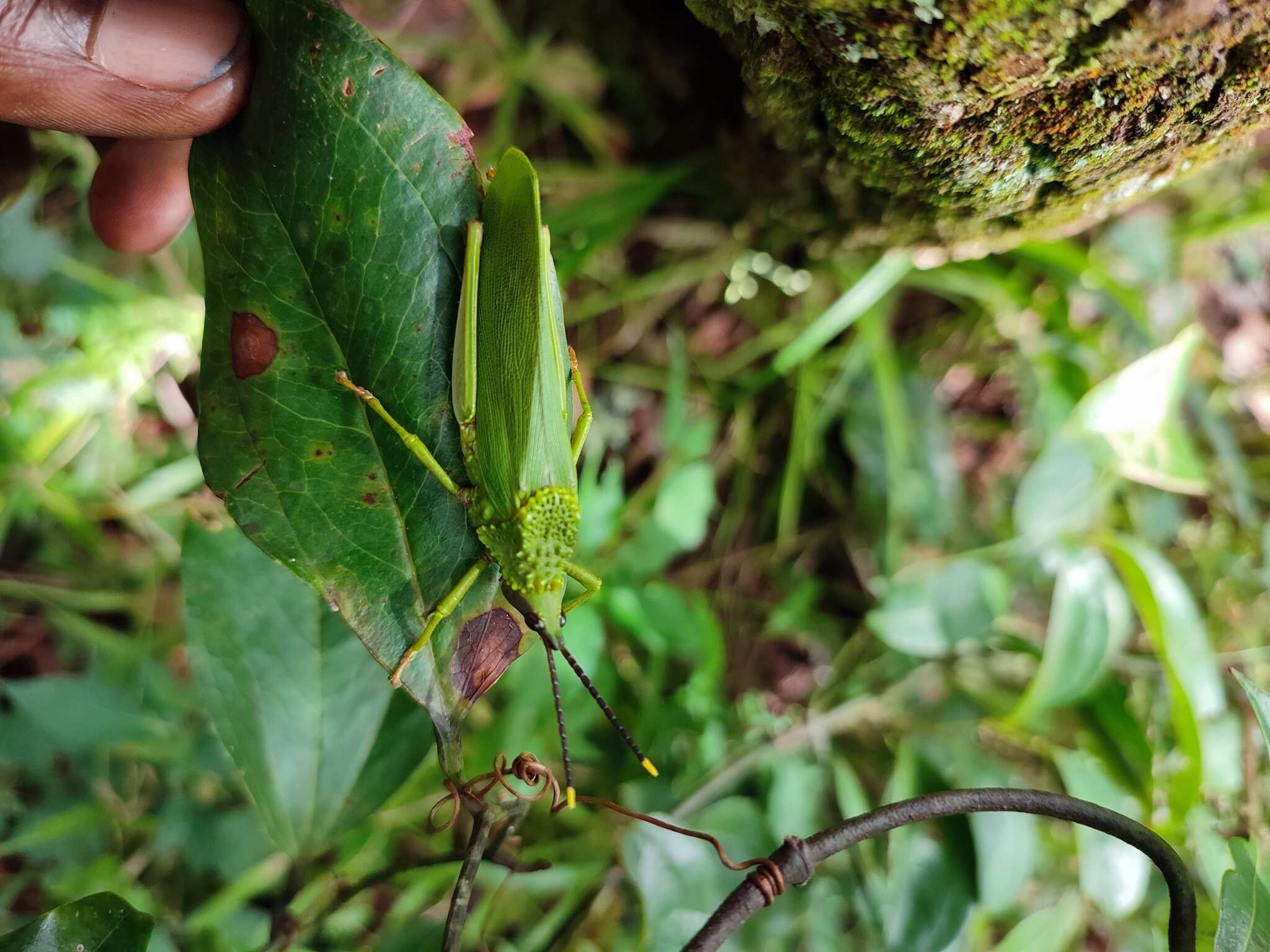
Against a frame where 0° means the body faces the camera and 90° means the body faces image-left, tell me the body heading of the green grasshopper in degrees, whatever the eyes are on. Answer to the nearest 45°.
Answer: approximately 0°

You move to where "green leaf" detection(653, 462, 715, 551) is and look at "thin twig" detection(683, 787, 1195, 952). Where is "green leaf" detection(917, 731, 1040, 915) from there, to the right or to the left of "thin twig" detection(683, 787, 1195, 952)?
left

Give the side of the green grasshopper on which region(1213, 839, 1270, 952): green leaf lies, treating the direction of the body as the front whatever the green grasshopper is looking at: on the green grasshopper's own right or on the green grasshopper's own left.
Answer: on the green grasshopper's own left
